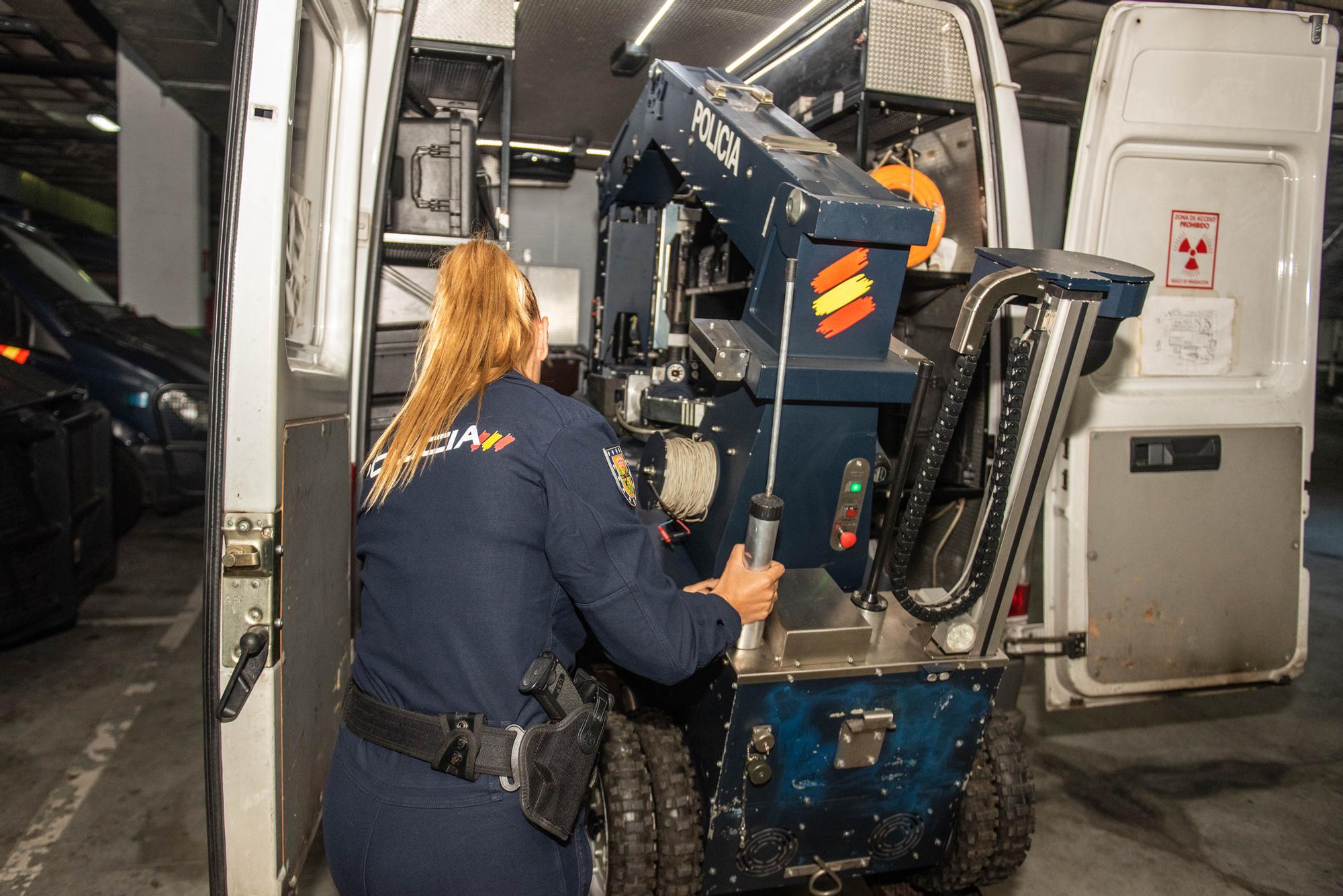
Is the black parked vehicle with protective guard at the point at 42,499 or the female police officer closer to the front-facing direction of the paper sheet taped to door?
the female police officer

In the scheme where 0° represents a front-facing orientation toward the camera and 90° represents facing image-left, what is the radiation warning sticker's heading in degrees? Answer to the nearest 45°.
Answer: approximately 0°

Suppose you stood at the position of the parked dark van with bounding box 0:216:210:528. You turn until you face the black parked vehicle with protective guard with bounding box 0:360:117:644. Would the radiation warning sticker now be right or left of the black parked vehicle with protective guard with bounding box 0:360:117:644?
left

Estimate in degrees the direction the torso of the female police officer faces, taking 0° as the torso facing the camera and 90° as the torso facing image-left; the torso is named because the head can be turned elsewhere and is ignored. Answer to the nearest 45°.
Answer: approximately 225°

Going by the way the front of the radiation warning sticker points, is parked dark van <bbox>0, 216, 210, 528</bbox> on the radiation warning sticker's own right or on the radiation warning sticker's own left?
on the radiation warning sticker's own right

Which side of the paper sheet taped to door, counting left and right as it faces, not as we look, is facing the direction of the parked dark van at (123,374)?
right

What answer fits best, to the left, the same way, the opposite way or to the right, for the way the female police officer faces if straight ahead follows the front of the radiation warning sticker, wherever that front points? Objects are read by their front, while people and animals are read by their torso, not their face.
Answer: the opposite way

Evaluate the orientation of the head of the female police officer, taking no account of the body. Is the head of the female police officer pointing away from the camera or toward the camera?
away from the camera

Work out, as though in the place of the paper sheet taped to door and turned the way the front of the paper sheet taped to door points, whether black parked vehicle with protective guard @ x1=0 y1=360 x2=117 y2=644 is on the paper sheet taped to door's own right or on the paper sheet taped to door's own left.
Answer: on the paper sheet taped to door's own right

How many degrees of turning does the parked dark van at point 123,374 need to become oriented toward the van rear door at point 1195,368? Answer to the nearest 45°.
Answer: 0° — it already faces it
